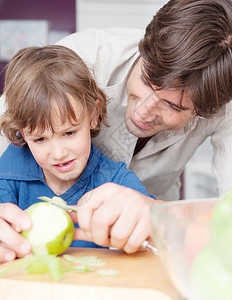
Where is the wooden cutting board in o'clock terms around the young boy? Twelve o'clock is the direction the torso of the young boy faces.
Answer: The wooden cutting board is roughly at 12 o'clock from the young boy.

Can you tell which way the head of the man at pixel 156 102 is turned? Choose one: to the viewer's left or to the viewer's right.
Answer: to the viewer's left

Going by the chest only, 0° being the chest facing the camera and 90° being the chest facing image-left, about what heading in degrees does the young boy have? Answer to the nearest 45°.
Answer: approximately 0°
